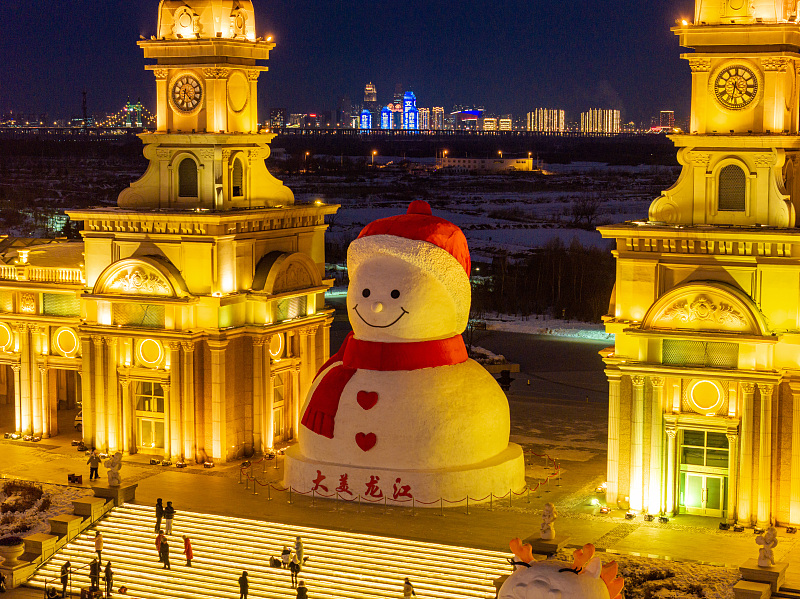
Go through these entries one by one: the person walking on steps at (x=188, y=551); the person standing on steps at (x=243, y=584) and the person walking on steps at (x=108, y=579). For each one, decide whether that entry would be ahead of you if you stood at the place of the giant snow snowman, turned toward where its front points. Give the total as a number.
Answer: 3

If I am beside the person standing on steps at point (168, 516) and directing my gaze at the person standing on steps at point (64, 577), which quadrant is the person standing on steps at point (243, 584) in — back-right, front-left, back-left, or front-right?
front-left

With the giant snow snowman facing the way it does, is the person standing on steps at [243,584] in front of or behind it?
in front

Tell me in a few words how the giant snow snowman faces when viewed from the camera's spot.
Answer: facing the viewer and to the left of the viewer

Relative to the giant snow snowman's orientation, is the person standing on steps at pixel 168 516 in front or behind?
in front

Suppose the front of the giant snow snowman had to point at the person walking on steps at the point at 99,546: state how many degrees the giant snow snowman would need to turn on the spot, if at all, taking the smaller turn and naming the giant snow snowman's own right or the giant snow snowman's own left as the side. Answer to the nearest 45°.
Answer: approximately 45° to the giant snow snowman's own right

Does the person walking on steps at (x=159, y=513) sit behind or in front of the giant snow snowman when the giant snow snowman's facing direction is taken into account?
in front

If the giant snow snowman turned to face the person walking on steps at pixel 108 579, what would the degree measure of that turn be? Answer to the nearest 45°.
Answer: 0° — it already faces them

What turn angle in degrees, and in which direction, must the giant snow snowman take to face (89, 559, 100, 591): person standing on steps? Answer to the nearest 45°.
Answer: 0° — it already faces them

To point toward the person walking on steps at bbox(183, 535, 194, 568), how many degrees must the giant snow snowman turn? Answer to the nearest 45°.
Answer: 0° — it already faces them

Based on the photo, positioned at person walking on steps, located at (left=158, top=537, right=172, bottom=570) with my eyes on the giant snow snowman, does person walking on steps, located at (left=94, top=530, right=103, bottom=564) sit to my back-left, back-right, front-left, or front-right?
back-left

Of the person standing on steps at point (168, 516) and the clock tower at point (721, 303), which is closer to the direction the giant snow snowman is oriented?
the person standing on steps
